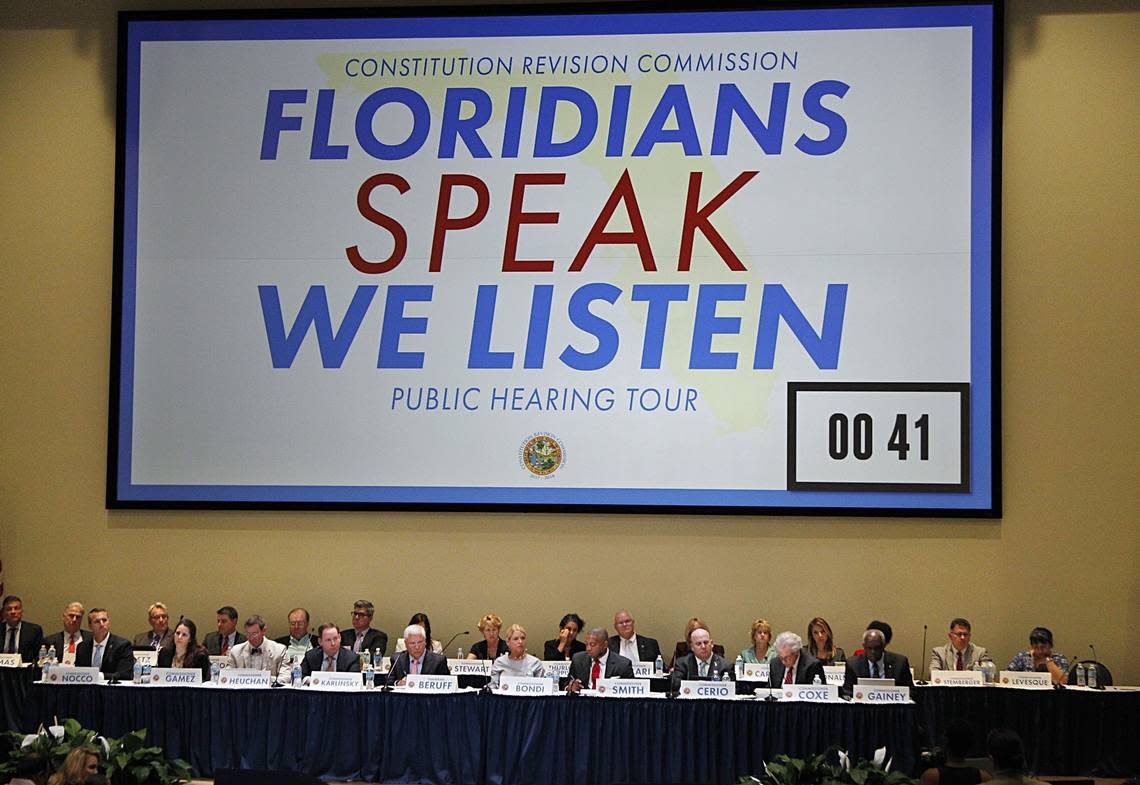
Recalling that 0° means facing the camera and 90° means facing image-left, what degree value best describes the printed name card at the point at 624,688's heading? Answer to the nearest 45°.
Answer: approximately 0°

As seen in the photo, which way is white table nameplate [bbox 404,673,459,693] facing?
toward the camera

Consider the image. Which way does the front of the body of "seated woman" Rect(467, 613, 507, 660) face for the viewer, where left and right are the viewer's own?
facing the viewer

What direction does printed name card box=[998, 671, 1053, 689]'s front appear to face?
toward the camera

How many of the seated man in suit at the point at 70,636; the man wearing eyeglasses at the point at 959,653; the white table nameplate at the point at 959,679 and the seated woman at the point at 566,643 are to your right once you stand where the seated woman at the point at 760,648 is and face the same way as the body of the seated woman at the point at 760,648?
2

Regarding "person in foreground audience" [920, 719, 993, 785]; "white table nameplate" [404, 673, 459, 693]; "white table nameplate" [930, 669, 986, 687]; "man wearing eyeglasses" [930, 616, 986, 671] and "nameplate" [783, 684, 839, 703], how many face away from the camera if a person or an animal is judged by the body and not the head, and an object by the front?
1

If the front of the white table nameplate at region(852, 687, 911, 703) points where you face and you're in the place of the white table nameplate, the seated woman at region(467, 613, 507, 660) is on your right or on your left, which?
on your right

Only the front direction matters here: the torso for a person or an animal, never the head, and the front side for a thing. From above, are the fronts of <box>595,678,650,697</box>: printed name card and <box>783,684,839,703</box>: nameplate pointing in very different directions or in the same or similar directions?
same or similar directions

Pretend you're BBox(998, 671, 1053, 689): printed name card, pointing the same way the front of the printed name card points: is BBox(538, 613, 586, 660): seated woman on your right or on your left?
on your right

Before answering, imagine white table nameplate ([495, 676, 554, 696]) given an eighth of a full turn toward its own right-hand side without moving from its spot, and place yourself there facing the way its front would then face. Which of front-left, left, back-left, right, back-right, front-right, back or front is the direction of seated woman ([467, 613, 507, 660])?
back-right

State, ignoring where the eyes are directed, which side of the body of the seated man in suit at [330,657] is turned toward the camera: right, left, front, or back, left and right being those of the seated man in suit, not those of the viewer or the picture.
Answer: front

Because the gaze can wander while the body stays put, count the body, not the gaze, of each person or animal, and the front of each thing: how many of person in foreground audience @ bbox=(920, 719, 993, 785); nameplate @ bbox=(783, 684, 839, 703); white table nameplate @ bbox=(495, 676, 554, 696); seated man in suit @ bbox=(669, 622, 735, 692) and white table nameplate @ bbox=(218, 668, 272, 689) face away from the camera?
1
